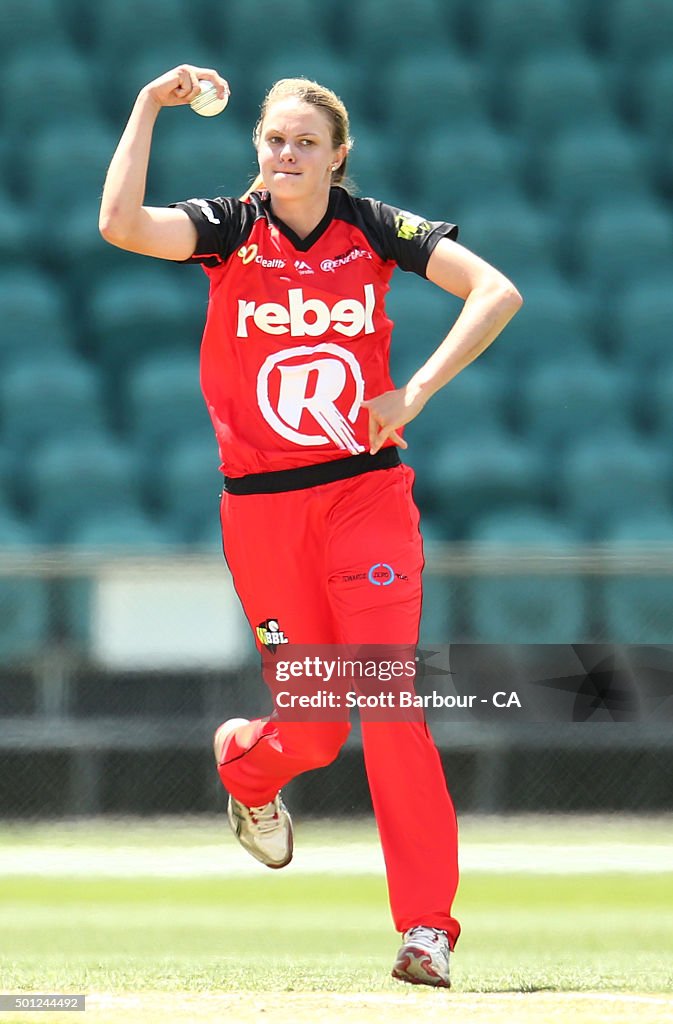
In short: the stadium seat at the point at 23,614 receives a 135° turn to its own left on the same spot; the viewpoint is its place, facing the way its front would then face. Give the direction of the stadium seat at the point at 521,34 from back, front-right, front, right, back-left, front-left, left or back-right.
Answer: front

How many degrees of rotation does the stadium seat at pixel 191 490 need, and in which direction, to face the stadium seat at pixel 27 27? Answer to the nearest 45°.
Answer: approximately 180°

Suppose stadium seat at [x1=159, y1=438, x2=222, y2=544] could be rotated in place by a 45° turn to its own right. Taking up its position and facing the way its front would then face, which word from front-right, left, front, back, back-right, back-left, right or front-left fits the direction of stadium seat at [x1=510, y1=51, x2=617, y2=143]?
back

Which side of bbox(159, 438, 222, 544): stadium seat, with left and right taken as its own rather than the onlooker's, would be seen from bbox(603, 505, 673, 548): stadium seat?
left

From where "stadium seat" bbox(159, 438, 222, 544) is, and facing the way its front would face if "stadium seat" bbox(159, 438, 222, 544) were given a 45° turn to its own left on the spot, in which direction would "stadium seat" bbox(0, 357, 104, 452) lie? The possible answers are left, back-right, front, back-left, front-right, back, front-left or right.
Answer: back

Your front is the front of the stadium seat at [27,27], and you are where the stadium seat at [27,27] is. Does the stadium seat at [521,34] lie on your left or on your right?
on your left
